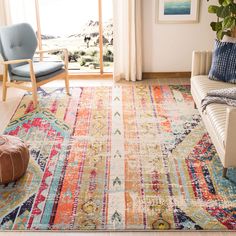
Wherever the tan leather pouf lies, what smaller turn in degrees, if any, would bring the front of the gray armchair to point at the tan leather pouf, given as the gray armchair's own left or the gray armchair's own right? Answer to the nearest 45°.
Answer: approximately 45° to the gray armchair's own right

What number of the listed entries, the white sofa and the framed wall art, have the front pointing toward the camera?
1

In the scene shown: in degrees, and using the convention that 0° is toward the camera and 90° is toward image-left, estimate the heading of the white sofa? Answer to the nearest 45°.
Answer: approximately 90°

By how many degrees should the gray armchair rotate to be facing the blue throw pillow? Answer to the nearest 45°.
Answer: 0° — it already faces it

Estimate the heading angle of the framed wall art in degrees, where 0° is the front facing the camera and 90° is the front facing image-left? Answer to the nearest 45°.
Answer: approximately 0°

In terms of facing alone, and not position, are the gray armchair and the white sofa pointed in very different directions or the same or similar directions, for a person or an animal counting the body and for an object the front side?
very different directions

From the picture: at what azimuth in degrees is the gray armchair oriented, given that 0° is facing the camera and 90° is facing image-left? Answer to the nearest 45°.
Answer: approximately 315°

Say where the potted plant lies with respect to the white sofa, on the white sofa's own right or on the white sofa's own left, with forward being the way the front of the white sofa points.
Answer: on the white sofa's own right
